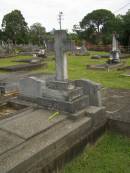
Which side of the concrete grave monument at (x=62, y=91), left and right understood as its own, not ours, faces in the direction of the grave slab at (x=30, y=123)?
front

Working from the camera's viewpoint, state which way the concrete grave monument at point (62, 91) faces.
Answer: facing the viewer and to the left of the viewer

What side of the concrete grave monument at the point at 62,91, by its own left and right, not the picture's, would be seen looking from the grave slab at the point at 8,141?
front
